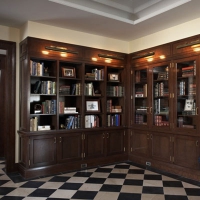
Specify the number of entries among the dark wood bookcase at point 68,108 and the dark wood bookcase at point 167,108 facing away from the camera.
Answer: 0

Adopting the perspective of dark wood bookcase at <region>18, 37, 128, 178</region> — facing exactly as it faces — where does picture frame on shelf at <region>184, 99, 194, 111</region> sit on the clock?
The picture frame on shelf is roughly at 11 o'clock from the dark wood bookcase.

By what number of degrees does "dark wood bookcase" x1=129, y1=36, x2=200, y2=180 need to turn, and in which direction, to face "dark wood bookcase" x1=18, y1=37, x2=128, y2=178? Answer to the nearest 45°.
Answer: approximately 45° to its right

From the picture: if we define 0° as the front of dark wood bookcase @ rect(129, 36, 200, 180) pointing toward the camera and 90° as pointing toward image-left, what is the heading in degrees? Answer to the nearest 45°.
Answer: approximately 45°

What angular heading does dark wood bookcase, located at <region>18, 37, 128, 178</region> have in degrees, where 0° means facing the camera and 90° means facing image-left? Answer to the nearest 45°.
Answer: approximately 315°

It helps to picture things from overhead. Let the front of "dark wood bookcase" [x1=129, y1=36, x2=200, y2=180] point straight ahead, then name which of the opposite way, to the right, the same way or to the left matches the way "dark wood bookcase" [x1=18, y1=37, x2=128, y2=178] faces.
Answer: to the left
